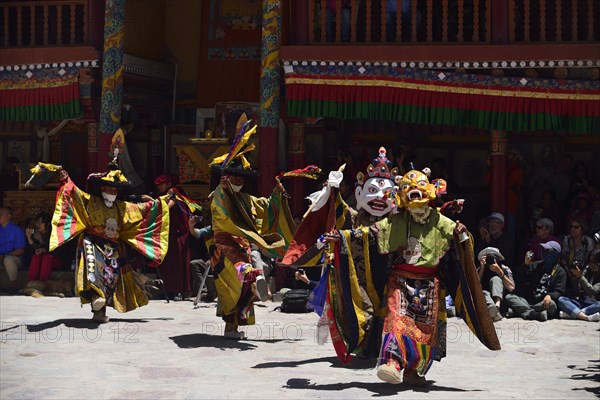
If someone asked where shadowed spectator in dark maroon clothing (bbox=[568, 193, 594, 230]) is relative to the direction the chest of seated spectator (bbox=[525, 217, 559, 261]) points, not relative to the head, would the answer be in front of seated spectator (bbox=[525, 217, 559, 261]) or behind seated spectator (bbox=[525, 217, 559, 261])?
behind

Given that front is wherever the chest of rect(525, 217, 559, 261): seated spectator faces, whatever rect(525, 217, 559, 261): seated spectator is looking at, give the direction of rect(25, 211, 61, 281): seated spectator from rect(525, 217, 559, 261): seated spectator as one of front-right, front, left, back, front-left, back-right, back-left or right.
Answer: front-right

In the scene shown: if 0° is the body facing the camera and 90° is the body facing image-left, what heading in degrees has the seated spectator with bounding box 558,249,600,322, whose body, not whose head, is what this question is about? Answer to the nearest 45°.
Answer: approximately 45°

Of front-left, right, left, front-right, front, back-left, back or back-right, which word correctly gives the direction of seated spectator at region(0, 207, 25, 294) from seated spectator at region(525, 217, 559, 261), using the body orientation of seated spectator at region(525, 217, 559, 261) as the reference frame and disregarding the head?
front-right

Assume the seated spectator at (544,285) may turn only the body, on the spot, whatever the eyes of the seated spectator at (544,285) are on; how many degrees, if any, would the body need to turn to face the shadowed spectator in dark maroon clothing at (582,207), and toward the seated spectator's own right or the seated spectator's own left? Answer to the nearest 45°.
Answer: approximately 135° to the seated spectator's own right

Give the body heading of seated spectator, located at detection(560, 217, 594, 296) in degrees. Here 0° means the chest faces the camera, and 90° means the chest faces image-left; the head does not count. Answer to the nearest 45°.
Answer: approximately 45°

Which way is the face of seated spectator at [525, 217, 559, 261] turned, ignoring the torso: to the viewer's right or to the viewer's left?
to the viewer's left

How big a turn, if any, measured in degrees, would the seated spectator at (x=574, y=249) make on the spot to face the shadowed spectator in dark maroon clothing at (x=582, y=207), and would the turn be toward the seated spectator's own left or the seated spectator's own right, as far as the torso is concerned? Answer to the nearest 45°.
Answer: approximately 135° to the seated spectator's own right

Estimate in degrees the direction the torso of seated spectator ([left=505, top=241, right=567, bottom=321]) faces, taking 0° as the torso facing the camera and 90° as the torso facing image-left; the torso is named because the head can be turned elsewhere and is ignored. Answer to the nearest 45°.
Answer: approximately 45°
